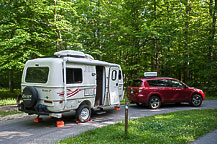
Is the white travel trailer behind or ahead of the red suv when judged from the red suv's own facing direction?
behind

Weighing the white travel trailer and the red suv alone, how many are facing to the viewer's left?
0

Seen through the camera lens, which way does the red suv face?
facing away from the viewer and to the right of the viewer

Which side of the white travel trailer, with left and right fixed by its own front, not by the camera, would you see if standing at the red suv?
front

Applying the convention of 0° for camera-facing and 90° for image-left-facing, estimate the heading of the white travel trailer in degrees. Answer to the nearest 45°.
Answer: approximately 225°
